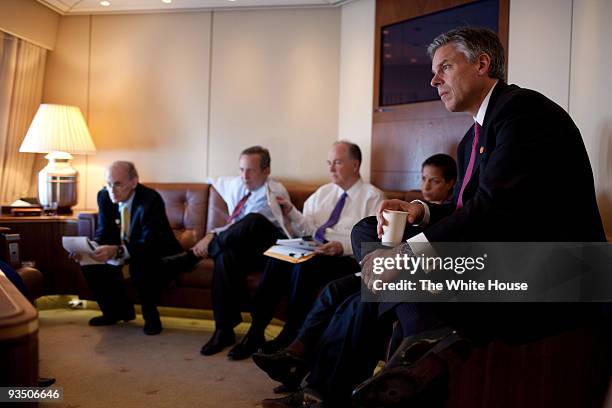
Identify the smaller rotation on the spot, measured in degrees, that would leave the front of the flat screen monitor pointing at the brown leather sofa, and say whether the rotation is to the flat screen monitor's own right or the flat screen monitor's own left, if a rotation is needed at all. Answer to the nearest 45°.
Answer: approximately 45° to the flat screen monitor's own right

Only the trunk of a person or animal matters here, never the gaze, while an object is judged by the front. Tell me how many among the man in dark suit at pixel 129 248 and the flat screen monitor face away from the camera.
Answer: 0

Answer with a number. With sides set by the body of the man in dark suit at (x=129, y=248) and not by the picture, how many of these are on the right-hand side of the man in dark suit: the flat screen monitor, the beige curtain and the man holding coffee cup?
1

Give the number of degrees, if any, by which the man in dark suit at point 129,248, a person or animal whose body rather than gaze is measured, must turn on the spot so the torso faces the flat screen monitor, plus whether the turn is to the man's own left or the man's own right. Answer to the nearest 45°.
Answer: approximately 135° to the man's own left

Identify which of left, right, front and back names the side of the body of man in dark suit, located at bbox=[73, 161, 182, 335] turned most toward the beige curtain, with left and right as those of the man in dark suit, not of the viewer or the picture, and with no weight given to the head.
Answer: right

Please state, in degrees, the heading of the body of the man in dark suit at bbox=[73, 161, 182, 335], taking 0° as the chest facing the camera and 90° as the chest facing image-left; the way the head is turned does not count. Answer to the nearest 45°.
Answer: approximately 45°

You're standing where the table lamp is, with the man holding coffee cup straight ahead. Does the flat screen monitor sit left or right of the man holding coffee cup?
left

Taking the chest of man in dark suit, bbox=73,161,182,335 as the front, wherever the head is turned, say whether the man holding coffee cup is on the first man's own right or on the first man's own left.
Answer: on the first man's own left

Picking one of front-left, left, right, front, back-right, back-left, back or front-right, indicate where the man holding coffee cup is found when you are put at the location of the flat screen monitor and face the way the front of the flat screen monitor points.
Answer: front-left

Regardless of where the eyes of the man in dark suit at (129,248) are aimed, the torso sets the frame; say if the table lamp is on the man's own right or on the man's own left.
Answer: on the man's own right

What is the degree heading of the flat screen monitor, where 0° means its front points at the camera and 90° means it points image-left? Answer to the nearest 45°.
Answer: approximately 45°
